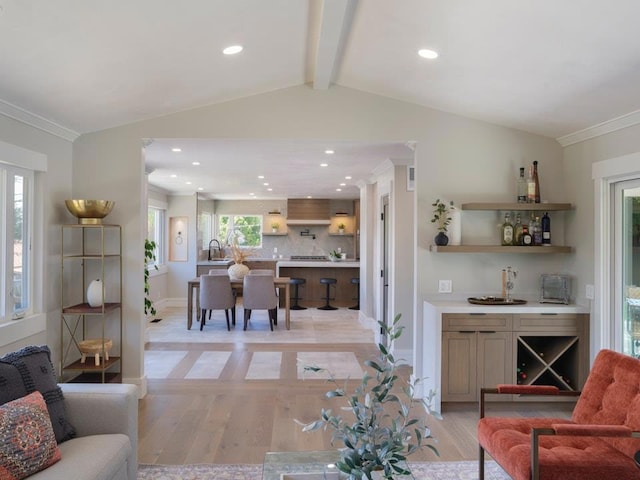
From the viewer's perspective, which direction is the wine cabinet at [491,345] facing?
toward the camera

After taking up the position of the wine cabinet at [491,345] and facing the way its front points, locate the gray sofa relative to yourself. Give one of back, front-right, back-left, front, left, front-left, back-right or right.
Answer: front-right

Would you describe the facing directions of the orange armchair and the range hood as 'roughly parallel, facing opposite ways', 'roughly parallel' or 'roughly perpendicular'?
roughly perpendicular

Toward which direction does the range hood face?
toward the camera

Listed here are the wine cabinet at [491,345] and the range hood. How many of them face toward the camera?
2

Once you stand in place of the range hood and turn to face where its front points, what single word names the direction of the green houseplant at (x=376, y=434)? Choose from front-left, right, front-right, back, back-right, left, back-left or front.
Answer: front

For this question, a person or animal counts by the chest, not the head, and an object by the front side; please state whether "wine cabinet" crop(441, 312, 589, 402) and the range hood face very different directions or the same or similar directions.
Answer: same or similar directions

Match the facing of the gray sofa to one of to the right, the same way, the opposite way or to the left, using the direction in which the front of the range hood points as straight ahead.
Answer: to the left

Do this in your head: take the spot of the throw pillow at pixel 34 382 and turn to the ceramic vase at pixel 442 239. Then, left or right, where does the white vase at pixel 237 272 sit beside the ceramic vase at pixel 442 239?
left

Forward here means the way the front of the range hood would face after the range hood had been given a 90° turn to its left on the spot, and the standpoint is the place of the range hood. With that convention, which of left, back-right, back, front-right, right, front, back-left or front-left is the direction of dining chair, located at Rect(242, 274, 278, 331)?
right

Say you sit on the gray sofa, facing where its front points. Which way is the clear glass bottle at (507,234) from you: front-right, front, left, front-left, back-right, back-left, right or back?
front-left

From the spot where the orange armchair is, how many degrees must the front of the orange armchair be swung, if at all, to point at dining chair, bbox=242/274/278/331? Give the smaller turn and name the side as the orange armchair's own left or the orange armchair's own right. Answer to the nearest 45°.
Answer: approximately 90° to the orange armchair's own right
